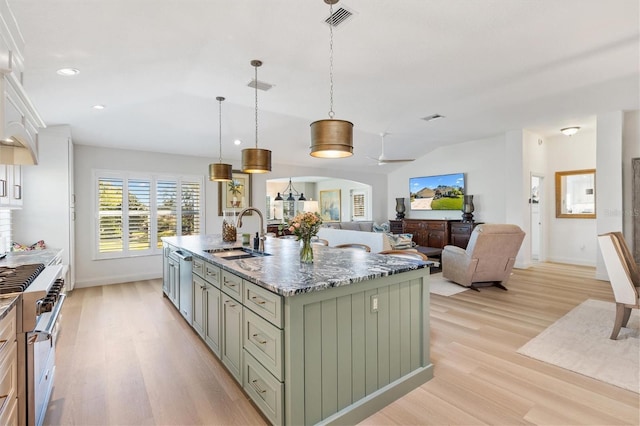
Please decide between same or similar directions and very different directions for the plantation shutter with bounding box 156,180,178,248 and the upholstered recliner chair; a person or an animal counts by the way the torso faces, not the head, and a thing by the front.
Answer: very different directions

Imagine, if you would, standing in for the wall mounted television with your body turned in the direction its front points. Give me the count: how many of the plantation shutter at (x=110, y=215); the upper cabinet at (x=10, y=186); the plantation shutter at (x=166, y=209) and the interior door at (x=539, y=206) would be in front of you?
3

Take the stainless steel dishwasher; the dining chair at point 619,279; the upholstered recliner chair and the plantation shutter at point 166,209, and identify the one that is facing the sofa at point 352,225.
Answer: the upholstered recliner chair

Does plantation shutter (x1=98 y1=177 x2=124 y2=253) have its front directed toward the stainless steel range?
yes

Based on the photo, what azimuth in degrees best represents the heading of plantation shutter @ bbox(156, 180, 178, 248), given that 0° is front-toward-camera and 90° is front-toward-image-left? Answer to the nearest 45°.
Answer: approximately 0°

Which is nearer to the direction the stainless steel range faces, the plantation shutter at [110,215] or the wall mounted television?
the wall mounted television

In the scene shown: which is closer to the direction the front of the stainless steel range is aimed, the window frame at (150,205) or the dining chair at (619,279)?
the dining chair

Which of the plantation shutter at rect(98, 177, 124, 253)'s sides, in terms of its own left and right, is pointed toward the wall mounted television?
left

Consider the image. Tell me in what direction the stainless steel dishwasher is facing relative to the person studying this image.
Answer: facing to the left of the viewer

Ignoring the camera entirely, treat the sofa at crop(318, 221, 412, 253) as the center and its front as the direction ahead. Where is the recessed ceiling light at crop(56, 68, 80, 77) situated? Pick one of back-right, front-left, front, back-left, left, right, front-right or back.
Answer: back
